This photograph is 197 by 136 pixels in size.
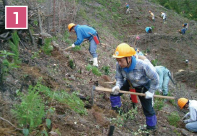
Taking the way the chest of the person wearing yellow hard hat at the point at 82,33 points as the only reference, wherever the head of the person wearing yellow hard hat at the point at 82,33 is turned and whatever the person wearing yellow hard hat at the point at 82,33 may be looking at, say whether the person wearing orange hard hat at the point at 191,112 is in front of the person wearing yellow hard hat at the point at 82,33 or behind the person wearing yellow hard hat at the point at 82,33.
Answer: behind

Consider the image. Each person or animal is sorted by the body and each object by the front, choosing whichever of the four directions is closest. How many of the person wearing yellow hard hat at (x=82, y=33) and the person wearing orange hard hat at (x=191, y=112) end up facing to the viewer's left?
2

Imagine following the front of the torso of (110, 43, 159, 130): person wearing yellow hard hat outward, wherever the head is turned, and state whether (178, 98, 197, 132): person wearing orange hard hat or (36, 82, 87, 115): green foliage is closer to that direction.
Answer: the green foliage

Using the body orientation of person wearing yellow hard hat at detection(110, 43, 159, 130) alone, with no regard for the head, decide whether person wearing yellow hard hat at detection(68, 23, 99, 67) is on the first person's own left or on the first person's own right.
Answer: on the first person's own right

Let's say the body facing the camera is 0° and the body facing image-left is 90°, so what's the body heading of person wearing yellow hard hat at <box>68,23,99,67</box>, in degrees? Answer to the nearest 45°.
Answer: approximately 90°

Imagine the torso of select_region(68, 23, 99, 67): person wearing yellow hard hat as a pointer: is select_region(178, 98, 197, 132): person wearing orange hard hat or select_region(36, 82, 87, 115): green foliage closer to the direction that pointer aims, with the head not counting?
the green foliage

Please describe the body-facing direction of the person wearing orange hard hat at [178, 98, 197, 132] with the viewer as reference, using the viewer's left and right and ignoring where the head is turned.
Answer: facing to the left of the viewer

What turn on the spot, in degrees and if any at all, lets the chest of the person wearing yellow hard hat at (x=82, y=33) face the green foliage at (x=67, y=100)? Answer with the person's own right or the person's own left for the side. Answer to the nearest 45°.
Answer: approximately 90° to the person's own left

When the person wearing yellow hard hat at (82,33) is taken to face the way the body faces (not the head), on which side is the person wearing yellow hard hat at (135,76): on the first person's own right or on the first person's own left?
on the first person's own left
